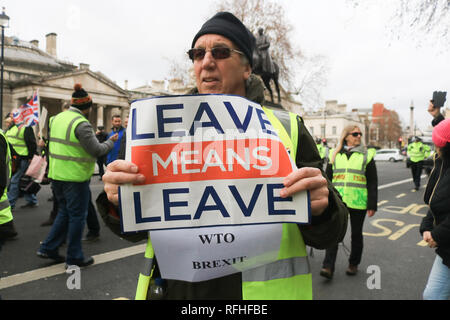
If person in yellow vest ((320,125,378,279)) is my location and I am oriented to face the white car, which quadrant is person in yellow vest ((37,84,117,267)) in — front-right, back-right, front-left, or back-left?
back-left

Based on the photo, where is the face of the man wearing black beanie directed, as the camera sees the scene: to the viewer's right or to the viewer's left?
to the viewer's left

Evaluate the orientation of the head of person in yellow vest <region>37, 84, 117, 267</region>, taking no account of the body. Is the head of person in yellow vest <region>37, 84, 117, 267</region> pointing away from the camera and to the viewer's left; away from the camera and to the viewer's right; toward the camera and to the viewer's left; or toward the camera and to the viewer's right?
away from the camera and to the viewer's right

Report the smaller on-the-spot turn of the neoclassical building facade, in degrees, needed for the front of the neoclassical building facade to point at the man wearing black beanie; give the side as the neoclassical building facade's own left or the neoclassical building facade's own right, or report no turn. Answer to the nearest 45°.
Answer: approximately 45° to the neoclassical building facade's own right

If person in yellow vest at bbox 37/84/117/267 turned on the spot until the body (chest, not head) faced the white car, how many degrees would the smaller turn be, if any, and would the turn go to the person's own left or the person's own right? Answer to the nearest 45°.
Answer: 0° — they already face it

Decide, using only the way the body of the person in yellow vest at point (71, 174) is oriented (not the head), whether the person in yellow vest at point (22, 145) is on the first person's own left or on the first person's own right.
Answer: on the first person's own left

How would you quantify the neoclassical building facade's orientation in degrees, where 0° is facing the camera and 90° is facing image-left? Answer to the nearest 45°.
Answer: approximately 315°

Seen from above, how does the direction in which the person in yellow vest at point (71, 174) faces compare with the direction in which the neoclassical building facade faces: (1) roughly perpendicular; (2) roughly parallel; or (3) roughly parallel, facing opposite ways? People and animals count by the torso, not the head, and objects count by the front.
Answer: roughly perpendicular

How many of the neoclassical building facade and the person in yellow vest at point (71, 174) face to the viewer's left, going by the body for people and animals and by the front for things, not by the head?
0

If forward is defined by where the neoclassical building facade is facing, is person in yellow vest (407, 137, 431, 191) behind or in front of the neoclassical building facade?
in front

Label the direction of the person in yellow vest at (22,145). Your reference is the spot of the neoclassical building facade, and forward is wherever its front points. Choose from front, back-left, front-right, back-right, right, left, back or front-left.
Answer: front-right
